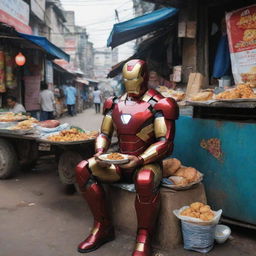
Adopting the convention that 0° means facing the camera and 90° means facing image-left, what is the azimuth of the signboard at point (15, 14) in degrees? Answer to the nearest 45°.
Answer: approximately 315°

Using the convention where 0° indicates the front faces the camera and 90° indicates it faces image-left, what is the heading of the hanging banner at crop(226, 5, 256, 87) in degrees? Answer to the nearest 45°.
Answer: approximately 45°

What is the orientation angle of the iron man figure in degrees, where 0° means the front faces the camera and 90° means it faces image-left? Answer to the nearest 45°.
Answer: approximately 45°
